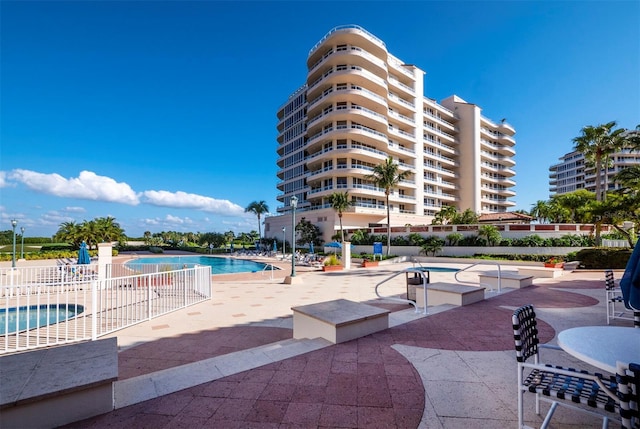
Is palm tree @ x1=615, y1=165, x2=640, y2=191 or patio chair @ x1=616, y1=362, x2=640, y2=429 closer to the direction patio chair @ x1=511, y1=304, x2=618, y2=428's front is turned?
the patio chair

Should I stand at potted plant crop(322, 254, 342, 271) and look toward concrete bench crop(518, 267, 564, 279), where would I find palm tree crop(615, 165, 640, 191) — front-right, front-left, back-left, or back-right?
front-left

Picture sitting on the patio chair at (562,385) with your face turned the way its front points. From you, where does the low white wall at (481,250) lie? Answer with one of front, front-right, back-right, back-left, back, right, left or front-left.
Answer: back-left

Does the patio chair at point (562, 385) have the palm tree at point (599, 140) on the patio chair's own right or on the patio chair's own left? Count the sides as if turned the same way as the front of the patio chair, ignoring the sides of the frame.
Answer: on the patio chair's own left

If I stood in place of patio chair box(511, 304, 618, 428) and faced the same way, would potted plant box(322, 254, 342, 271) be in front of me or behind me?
behind

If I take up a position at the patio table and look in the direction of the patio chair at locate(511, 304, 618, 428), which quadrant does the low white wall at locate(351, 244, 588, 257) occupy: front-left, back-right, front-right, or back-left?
back-right

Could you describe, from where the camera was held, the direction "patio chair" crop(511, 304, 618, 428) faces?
facing the viewer and to the right of the viewer
